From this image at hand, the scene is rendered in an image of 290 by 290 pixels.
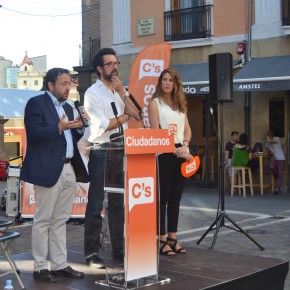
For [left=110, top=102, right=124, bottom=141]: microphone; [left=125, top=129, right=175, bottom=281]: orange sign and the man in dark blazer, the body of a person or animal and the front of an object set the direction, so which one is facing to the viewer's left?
the microphone

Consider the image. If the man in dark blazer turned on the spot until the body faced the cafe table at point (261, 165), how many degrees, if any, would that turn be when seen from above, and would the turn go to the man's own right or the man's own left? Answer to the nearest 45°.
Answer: approximately 90° to the man's own left

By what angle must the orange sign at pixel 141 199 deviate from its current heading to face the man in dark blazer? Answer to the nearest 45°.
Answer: approximately 135° to its right

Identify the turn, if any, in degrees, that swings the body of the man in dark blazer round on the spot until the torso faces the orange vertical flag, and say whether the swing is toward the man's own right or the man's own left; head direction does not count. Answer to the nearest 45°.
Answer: approximately 135° to the man's own left

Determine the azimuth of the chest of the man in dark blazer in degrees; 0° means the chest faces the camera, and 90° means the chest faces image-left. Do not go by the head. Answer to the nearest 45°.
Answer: approximately 315°

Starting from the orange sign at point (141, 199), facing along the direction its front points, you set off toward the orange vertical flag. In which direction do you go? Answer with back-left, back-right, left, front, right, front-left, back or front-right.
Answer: back-left

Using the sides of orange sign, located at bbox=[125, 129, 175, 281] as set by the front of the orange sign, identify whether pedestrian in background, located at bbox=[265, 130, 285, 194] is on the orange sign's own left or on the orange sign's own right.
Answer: on the orange sign's own left

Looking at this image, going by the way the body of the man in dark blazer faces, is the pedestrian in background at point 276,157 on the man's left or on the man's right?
on the man's left

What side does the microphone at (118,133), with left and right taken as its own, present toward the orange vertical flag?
right

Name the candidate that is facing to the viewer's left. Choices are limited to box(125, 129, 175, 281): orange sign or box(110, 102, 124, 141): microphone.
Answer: the microphone

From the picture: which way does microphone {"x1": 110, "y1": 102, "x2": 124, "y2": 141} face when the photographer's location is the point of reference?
facing to the left of the viewer
